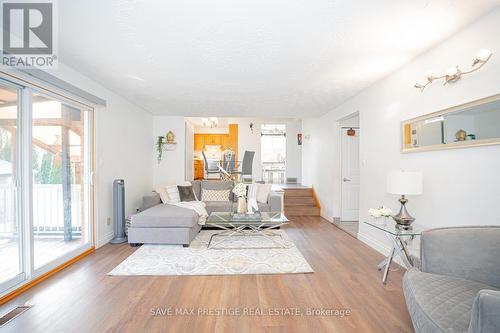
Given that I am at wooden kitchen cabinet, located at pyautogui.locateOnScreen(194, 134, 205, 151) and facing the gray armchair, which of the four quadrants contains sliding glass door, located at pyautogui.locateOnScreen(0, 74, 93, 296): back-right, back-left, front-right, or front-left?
front-right

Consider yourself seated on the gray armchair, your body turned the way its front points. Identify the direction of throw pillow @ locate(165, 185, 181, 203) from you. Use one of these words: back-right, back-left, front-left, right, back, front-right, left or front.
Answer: front-right

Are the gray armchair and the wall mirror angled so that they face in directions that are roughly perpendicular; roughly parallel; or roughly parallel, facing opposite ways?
roughly parallel

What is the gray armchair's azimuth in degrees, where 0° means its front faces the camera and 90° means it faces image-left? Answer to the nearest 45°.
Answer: approximately 45°

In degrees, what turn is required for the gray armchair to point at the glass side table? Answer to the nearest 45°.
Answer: approximately 90° to its right

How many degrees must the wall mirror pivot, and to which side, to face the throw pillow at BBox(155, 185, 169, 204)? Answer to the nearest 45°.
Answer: approximately 45° to its right

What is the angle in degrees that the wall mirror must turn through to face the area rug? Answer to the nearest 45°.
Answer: approximately 45° to its right

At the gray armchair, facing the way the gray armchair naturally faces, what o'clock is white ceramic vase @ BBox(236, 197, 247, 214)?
The white ceramic vase is roughly at 2 o'clock from the gray armchair.

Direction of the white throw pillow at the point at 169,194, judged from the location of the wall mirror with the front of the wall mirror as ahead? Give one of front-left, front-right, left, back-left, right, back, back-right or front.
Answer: front-right

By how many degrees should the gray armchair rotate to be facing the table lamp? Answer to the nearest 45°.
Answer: approximately 90° to its right

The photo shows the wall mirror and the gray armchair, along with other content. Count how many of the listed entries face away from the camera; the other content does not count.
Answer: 0

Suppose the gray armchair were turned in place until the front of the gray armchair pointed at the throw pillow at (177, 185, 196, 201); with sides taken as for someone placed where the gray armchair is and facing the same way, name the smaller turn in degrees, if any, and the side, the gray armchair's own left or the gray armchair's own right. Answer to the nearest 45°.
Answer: approximately 45° to the gray armchair's own right

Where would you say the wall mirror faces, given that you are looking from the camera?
facing the viewer and to the left of the viewer

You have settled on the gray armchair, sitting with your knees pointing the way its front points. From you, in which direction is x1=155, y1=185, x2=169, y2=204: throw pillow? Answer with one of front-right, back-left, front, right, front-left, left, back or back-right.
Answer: front-right

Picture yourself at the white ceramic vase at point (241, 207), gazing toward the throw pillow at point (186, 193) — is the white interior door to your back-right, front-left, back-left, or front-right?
back-right
